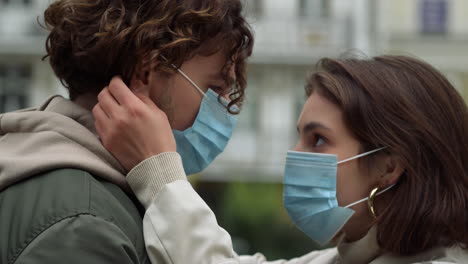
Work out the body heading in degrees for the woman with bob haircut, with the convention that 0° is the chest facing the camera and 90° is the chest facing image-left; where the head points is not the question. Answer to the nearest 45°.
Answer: approximately 90°

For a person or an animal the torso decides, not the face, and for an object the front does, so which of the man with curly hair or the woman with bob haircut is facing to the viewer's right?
the man with curly hair

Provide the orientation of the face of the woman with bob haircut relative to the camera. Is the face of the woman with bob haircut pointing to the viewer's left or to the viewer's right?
to the viewer's left

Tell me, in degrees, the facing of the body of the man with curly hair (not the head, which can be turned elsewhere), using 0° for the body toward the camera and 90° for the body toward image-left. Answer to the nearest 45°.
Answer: approximately 270°

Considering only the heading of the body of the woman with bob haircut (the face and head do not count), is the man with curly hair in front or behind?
in front

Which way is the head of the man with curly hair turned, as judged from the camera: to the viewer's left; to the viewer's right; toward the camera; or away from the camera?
to the viewer's right

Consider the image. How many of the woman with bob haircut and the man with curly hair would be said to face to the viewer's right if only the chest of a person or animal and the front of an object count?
1

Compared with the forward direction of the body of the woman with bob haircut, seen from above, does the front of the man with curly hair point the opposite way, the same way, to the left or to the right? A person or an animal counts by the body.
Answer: the opposite way

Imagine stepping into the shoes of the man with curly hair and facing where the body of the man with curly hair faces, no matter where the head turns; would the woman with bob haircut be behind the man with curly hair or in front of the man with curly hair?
in front
